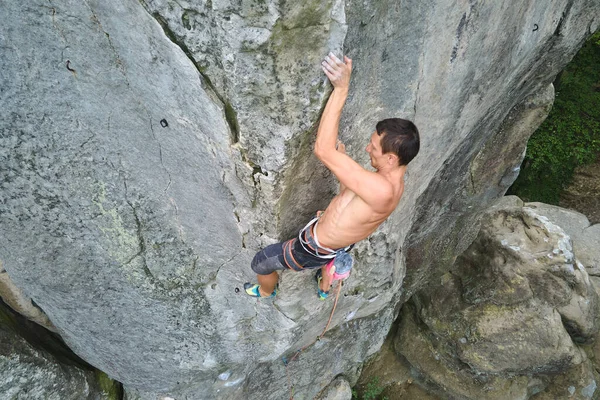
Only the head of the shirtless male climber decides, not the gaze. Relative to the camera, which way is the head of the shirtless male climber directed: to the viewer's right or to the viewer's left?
to the viewer's left

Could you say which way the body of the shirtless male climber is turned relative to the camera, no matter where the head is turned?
to the viewer's left
